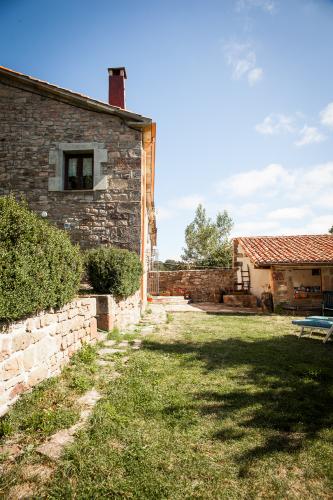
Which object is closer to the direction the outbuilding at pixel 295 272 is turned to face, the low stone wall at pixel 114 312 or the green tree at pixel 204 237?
the low stone wall

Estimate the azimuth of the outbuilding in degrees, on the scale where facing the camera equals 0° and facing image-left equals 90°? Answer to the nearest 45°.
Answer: approximately 0°

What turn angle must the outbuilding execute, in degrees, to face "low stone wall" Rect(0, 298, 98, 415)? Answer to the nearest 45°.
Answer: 0° — it already faces it

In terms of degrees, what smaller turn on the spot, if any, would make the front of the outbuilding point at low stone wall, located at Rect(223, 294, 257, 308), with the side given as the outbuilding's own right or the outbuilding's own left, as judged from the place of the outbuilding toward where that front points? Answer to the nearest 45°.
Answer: approximately 135° to the outbuilding's own right

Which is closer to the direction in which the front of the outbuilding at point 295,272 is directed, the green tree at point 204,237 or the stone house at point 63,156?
the stone house

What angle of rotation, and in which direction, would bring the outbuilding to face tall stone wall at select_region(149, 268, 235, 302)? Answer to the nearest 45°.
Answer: approximately 135° to its right

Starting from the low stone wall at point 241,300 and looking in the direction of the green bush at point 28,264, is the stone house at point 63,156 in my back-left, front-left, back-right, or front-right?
front-right

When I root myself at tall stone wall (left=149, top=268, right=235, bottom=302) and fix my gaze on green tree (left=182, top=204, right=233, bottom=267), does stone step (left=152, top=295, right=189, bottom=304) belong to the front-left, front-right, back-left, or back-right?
back-left

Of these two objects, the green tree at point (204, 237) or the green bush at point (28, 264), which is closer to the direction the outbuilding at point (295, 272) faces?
the green bush

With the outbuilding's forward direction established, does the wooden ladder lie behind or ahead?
behind
